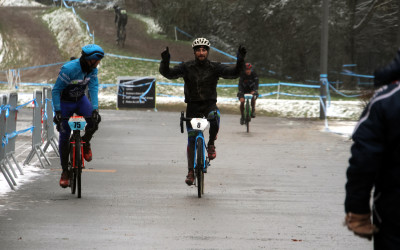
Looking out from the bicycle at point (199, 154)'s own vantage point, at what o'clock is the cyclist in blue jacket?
The cyclist in blue jacket is roughly at 3 o'clock from the bicycle.

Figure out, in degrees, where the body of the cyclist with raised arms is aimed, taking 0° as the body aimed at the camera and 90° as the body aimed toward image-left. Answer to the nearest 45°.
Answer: approximately 0°

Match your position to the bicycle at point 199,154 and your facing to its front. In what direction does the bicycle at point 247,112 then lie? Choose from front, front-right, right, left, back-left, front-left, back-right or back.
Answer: back

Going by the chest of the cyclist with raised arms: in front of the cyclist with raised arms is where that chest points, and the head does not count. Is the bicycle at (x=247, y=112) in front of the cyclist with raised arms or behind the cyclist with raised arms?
behind

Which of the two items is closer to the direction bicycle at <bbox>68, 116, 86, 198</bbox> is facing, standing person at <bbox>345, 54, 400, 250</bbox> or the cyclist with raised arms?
the standing person

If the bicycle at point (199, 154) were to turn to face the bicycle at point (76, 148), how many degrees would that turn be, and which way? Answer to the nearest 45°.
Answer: approximately 90° to its right

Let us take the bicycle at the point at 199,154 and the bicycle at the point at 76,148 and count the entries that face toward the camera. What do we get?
2

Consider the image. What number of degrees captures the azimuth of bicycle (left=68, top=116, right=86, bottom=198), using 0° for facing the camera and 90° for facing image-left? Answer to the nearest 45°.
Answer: approximately 0°

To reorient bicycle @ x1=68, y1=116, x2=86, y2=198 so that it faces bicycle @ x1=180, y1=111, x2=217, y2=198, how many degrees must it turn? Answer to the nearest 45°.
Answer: approximately 90° to its left
